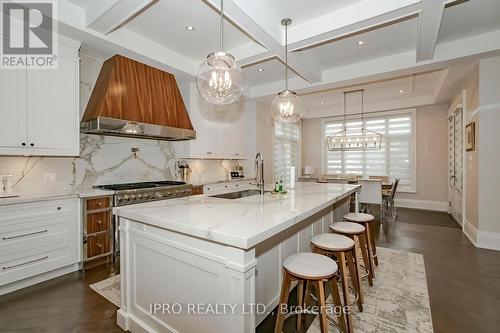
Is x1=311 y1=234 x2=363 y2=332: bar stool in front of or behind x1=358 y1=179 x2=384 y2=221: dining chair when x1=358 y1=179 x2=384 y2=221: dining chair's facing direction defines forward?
behind

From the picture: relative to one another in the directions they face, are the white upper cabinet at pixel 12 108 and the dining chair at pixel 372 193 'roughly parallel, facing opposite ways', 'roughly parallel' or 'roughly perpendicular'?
roughly perpendicular

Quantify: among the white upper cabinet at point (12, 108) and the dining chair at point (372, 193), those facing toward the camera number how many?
1

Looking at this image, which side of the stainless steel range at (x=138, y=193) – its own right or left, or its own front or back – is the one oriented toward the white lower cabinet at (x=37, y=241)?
right

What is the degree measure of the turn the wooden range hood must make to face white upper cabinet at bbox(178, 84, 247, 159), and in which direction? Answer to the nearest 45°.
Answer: approximately 90° to its left

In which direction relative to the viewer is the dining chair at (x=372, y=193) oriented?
away from the camera

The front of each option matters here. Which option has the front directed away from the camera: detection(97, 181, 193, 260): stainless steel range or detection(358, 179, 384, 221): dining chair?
the dining chair

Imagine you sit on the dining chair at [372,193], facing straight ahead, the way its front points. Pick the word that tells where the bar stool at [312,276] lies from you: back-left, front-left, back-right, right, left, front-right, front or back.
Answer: back

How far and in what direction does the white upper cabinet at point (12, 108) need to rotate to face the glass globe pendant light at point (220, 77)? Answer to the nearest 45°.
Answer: approximately 45° to its left

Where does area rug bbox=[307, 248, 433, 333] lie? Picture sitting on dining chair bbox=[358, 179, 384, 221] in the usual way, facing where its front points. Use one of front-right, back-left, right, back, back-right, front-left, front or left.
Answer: back

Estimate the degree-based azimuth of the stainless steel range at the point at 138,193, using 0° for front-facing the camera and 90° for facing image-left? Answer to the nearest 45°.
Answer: approximately 315°
